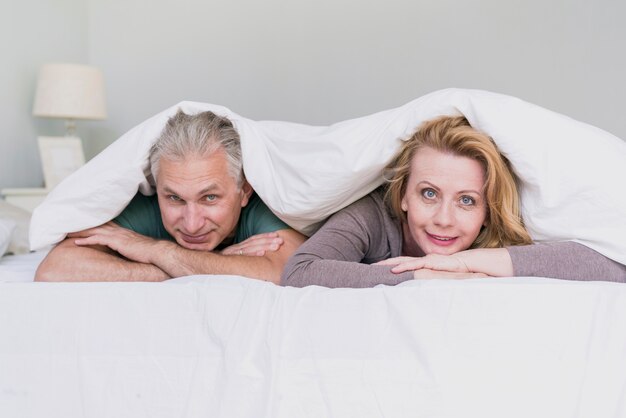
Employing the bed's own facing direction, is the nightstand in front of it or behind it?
behind

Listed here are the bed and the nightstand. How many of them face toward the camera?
2

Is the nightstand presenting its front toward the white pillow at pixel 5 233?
yes

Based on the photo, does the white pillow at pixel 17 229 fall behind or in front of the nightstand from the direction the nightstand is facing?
in front

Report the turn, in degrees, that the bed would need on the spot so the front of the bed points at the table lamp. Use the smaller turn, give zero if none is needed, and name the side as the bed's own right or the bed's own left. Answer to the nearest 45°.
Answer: approximately 135° to the bed's own right

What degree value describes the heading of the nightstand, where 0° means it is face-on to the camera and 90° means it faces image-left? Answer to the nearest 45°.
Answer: approximately 0°

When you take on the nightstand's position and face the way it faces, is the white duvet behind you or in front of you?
in front

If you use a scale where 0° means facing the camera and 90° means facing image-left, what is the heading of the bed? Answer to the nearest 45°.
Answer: approximately 0°
